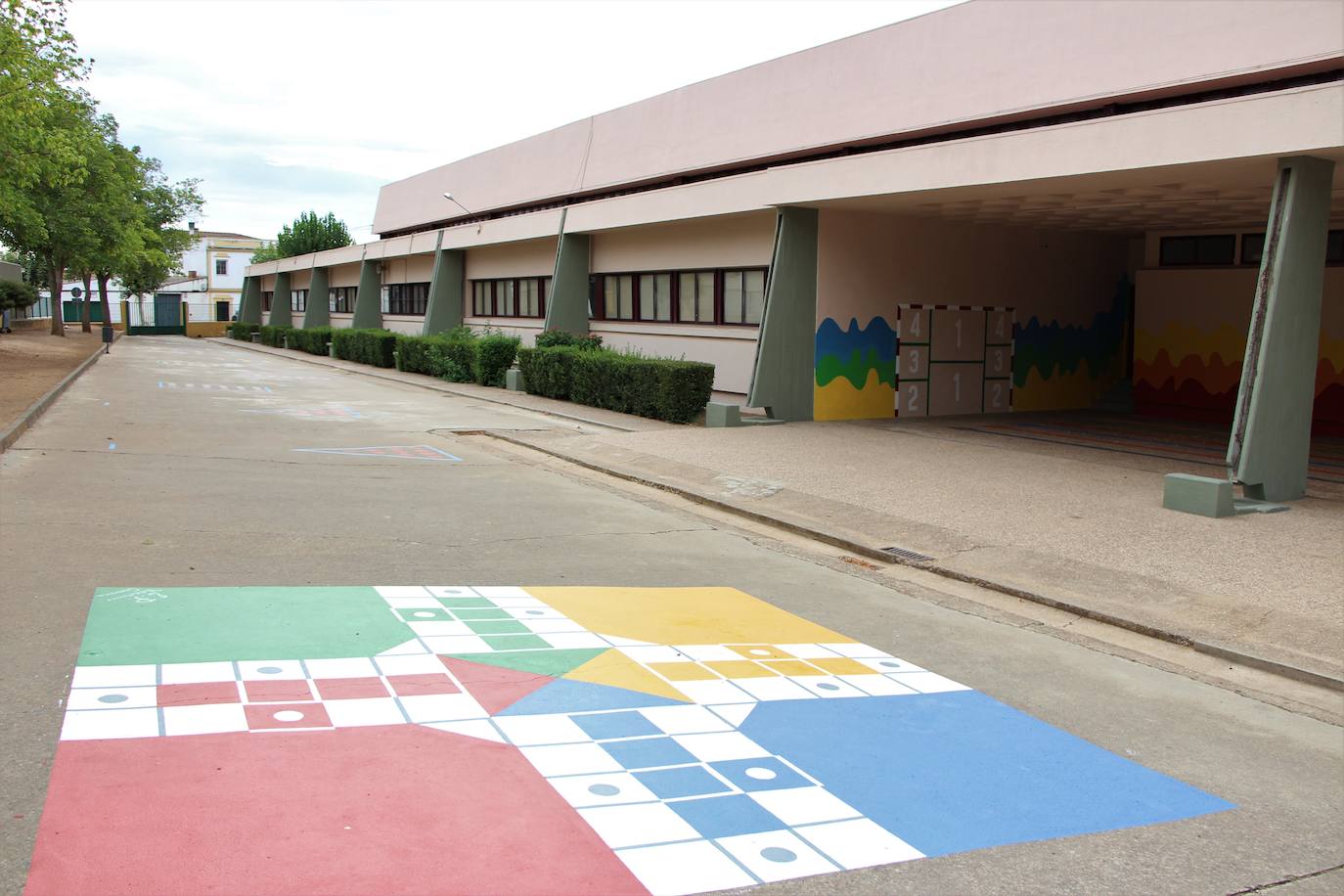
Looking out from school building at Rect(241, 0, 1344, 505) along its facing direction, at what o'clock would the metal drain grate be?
The metal drain grate is roughly at 11 o'clock from the school building.

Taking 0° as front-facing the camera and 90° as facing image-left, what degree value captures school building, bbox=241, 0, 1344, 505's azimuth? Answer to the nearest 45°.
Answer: approximately 45°

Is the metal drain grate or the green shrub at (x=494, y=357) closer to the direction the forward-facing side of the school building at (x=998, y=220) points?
the metal drain grate

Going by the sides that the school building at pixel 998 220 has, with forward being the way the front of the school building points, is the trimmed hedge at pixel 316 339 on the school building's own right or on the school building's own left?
on the school building's own right

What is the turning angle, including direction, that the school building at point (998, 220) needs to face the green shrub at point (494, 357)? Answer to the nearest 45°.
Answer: approximately 90° to its right

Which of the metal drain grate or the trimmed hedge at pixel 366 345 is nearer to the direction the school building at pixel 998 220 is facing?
the metal drain grate

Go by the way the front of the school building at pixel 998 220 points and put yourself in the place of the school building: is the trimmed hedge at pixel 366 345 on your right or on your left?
on your right
